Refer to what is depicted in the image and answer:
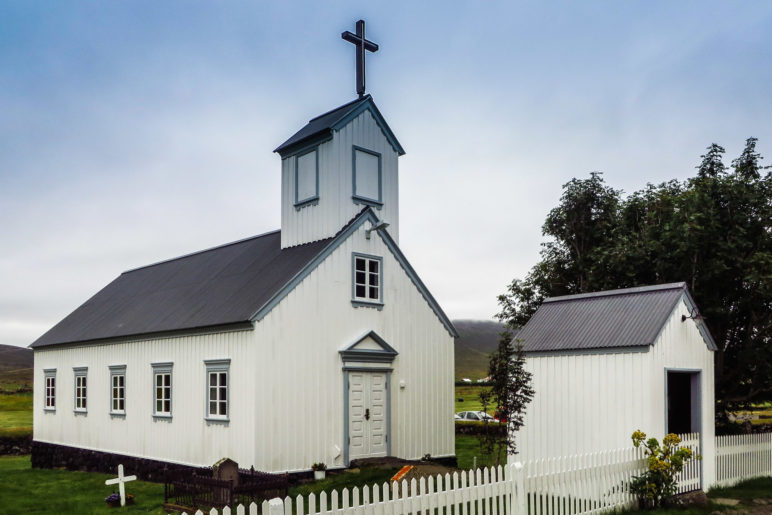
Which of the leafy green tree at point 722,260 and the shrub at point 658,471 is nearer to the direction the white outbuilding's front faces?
the shrub

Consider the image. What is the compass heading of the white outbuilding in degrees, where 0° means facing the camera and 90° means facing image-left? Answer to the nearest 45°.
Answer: approximately 315°

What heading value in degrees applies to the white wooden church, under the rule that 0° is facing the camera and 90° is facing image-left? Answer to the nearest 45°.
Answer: approximately 315°
